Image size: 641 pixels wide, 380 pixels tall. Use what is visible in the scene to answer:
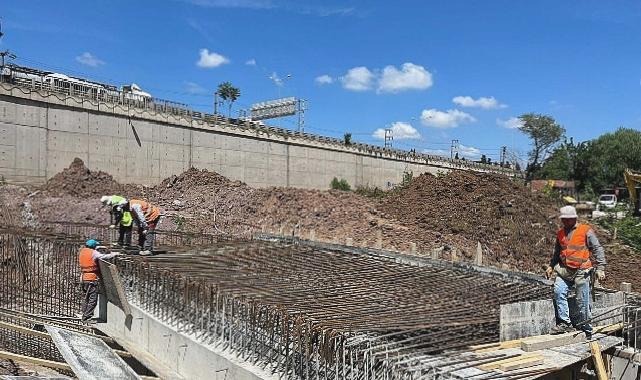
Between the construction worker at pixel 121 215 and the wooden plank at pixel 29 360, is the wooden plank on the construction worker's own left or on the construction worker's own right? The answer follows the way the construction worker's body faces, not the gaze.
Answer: on the construction worker's own left

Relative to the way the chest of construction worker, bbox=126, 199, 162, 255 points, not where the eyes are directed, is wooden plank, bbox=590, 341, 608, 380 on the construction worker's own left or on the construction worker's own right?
on the construction worker's own left

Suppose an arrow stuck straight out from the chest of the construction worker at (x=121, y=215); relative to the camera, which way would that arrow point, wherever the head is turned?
to the viewer's left

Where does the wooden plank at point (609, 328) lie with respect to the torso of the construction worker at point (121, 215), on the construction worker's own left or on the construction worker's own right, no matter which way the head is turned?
on the construction worker's own left

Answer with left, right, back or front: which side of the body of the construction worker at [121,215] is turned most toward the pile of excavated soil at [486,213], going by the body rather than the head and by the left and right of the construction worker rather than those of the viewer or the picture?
back

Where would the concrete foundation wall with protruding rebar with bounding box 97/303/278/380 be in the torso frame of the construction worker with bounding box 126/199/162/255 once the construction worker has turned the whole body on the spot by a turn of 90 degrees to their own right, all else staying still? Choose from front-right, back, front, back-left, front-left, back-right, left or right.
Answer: back

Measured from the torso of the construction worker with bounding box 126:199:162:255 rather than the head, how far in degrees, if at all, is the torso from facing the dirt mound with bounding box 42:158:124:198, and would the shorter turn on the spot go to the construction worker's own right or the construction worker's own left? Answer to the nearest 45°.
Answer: approximately 90° to the construction worker's own right

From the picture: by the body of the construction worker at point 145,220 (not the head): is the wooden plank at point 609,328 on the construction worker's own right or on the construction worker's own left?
on the construction worker's own left

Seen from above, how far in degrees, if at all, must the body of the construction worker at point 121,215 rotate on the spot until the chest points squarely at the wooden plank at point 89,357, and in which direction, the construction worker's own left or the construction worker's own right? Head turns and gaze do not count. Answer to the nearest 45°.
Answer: approximately 90° to the construction worker's own left

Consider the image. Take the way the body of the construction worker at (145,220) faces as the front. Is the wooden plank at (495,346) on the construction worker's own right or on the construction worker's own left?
on the construction worker's own left

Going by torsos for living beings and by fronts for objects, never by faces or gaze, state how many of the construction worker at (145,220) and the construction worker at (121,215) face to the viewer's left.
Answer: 2

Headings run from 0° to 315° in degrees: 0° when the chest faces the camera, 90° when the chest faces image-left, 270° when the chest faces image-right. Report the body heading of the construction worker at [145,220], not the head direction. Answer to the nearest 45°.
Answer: approximately 90°

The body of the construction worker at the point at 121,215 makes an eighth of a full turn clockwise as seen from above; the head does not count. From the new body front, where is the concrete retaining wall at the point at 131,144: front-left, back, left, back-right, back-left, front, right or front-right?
front-right

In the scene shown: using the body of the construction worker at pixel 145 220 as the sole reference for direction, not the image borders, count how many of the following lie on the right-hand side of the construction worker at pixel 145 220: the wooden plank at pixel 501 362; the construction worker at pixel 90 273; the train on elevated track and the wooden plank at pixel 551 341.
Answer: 1

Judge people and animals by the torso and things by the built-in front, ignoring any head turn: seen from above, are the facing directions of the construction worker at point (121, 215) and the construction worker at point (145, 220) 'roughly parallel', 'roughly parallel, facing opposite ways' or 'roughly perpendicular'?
roughly parallel
